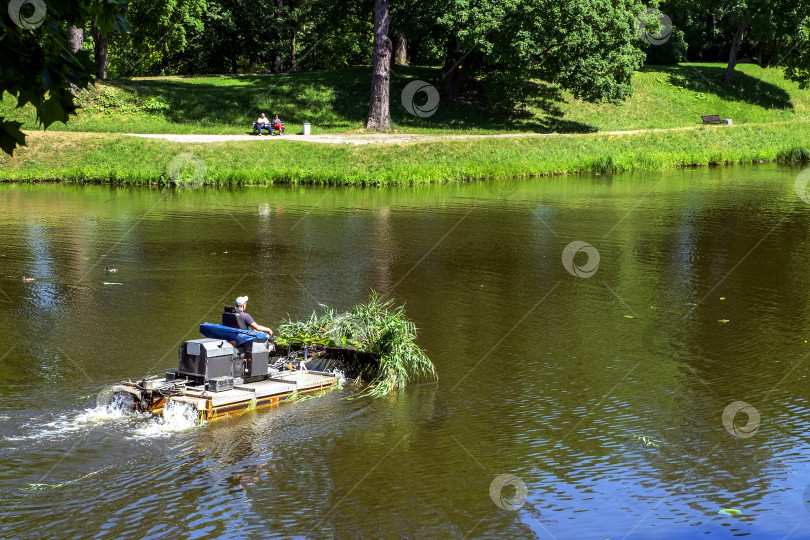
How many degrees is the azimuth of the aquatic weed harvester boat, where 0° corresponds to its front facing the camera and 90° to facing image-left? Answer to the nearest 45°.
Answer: approximately 225°

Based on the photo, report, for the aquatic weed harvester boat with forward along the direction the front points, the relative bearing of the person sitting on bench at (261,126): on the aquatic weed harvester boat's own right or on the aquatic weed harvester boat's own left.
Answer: on the aquatic weed harvester boat's own left
